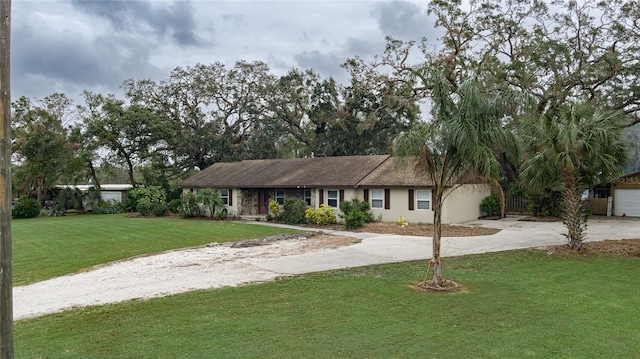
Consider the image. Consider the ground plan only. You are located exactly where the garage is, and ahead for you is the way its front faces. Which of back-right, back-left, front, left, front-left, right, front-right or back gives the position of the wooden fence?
right

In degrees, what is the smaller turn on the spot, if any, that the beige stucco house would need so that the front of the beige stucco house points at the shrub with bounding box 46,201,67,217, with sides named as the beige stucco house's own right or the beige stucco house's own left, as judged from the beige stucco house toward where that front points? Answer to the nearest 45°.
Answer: approximately 45° to the beige stucco house's own right

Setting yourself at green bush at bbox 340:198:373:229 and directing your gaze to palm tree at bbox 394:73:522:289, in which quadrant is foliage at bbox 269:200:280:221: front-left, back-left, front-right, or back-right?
back-right

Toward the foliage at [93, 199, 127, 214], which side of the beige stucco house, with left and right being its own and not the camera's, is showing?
right

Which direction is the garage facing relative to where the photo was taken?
toward the camera

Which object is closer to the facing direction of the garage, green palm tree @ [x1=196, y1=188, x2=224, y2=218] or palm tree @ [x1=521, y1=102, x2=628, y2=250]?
the palm tree @ [x1=521, y1=102, x2=628, y2=250]

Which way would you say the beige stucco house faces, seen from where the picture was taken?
facing the viewer and to the left of the viewer

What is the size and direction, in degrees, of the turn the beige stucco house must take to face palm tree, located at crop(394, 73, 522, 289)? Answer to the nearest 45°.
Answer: approximately 45° to its left

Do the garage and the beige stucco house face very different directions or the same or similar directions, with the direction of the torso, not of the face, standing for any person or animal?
same or similar directions

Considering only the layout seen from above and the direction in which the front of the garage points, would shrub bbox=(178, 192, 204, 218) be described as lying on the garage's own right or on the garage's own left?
on the garage's own right

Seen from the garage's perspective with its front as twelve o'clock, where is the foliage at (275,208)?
The foliage is roughly at 2 o'clock from the garage.

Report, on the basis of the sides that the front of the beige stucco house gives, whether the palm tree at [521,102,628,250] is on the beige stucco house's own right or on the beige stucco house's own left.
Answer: on the beige stucco house's own left

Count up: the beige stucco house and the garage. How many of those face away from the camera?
0
